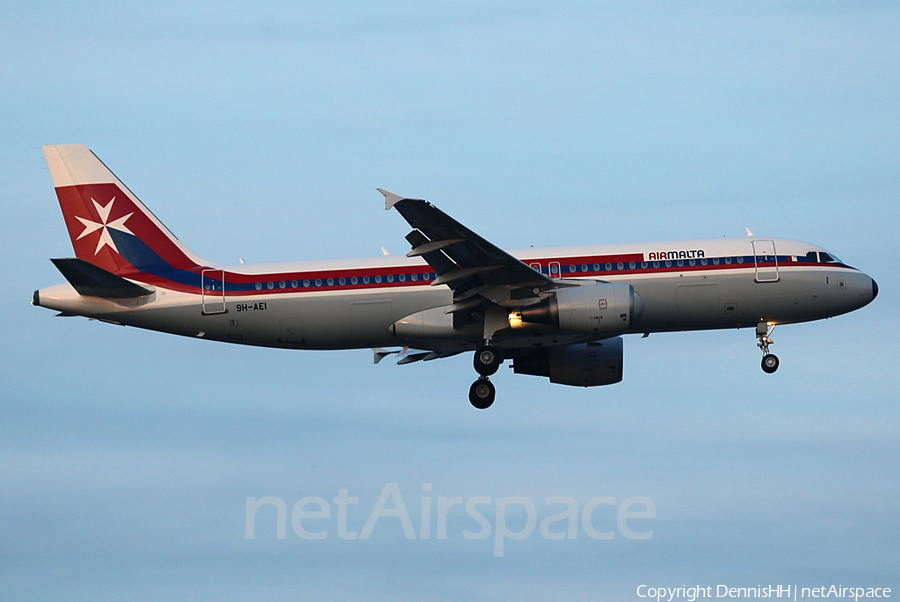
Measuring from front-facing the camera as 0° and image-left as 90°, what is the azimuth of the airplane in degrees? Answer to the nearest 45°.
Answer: approximately 270°
